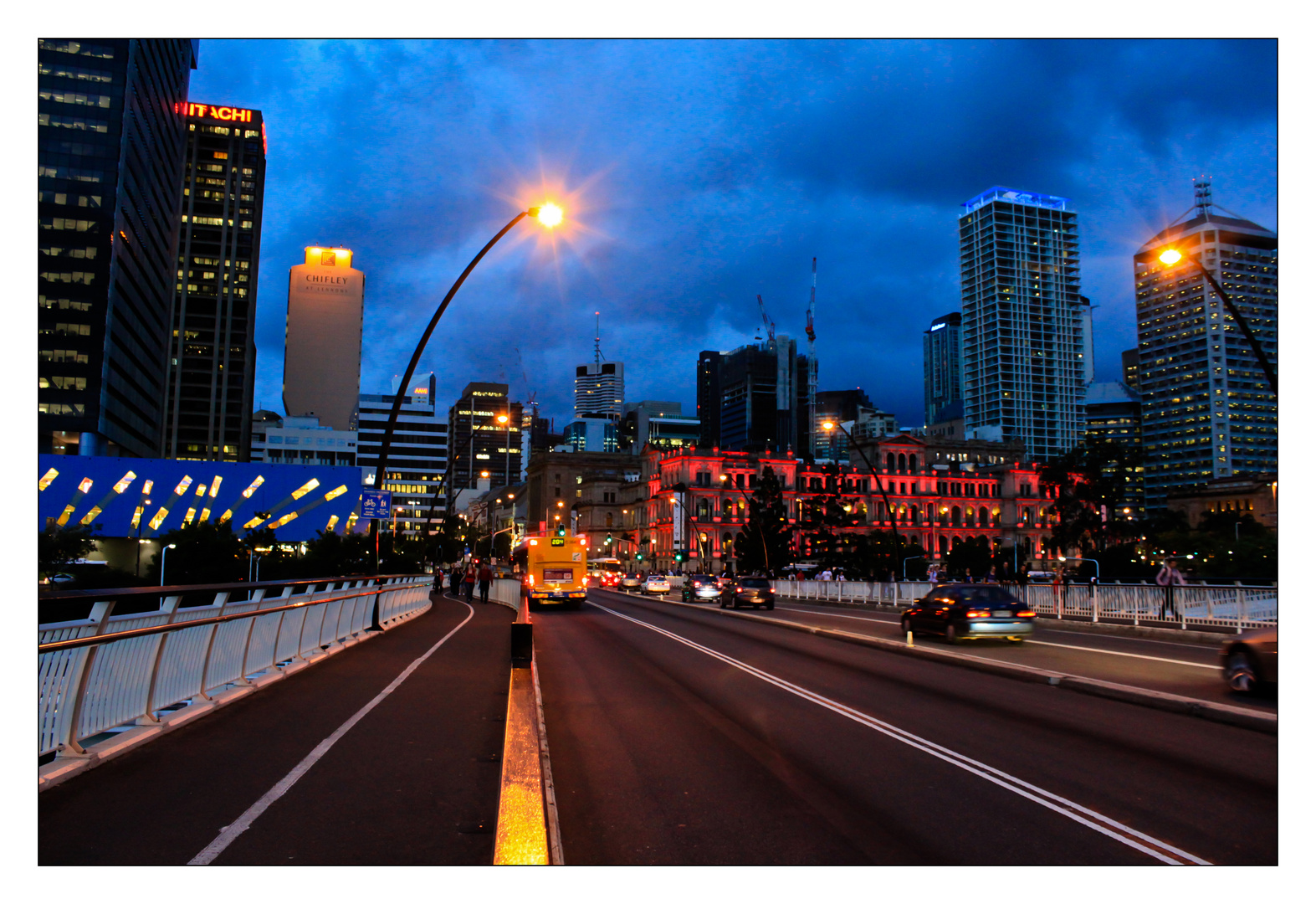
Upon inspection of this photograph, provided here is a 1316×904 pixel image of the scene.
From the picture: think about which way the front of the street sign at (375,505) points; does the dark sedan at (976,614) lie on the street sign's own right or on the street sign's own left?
on the street sign's own left

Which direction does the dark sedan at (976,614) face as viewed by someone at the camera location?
facing away from the viewer and to the left of the viewer

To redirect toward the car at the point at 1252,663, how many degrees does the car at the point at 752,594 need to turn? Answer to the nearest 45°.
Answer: approximately 135° to its left

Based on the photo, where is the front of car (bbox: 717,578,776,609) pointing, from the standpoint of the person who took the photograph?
facing away from the viewer and to the left of the viewer

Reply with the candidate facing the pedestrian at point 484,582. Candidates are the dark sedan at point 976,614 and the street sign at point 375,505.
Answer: the dark sedan
